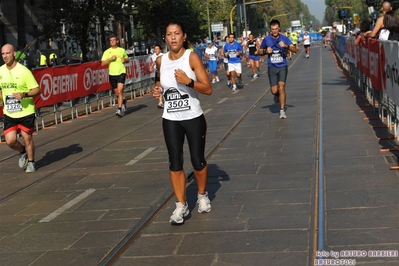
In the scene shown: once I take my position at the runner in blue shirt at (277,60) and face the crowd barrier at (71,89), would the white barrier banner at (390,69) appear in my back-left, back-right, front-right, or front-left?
back-left

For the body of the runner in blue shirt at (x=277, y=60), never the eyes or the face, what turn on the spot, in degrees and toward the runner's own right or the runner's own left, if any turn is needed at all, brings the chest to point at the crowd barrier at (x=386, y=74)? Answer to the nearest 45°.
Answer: approximately 45° to the runner's own left

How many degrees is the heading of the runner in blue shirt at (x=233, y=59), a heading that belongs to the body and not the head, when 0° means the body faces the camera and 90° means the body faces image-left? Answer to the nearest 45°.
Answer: approximately 0°

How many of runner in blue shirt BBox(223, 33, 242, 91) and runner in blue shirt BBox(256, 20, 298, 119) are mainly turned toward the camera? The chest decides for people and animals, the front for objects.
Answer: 2
